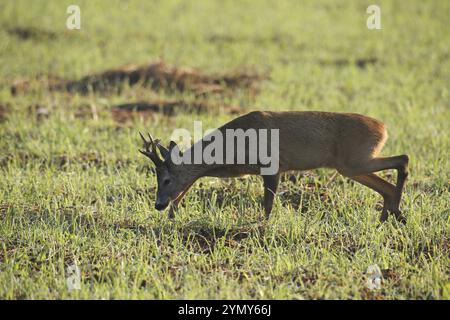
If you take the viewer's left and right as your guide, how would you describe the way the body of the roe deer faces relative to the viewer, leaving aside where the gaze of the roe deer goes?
facing to the left of the viewer
